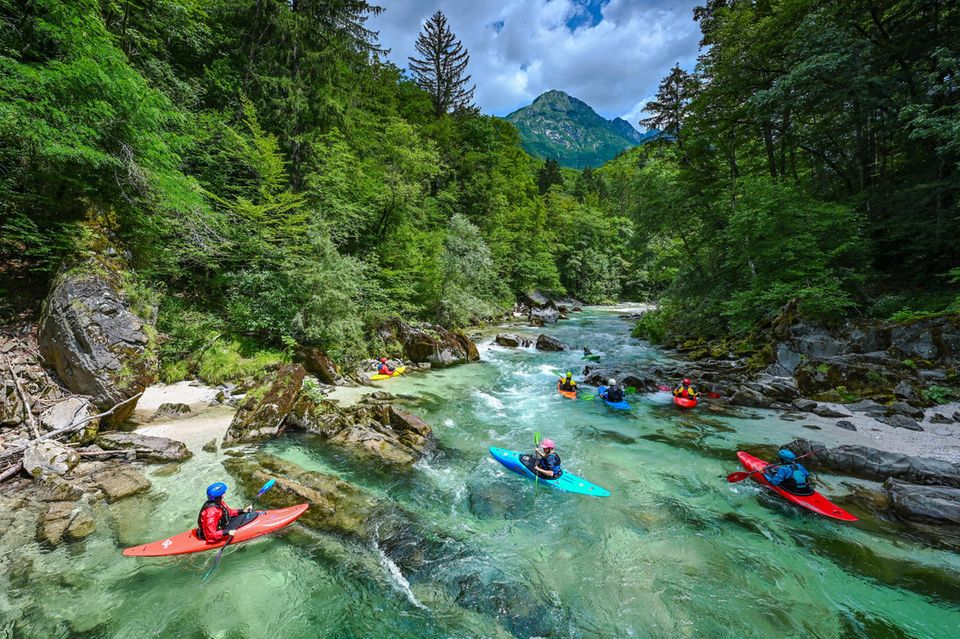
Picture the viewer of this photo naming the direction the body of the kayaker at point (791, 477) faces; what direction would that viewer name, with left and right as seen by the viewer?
facing away from the viewer and to the left of the viewer

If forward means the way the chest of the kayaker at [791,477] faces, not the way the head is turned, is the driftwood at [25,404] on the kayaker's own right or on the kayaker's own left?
on the kayaker's own left

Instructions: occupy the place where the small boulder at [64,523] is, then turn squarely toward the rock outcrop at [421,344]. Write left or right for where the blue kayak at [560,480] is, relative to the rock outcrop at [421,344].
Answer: right

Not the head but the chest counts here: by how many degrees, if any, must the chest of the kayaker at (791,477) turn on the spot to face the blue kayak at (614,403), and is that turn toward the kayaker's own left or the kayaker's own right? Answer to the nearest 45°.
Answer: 0° — they already face it

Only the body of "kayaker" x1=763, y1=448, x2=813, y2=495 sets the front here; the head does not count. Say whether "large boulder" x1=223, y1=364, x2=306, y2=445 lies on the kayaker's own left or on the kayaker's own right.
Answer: on the kayaker's own left

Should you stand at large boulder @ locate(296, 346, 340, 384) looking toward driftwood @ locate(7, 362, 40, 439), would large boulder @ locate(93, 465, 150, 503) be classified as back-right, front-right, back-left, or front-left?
front-left

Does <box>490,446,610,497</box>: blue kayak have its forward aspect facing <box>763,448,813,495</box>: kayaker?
no

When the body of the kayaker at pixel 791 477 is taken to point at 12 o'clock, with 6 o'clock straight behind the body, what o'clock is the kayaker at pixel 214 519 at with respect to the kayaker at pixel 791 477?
the kayaker at pixel 214 519 is roughly at 9 o'clock from the kayaker at pixel 791 477.

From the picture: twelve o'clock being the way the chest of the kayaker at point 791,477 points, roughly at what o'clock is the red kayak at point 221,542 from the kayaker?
The red kayak is roughly at 9 o'clock from the kayaker.

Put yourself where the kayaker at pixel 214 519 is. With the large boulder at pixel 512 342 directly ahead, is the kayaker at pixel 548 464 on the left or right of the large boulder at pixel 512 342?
right

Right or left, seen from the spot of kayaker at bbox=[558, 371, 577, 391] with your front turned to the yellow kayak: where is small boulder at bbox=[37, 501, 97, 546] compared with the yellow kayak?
left

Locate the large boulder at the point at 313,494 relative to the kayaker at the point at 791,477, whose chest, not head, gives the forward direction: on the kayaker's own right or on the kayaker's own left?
on the kayaker's own left

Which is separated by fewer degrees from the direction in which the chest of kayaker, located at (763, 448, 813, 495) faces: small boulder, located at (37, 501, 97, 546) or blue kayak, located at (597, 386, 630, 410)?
the blue kayak

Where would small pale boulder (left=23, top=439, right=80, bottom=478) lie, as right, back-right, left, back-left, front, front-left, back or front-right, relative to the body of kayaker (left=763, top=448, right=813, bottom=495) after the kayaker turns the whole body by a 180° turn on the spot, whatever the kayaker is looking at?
right
